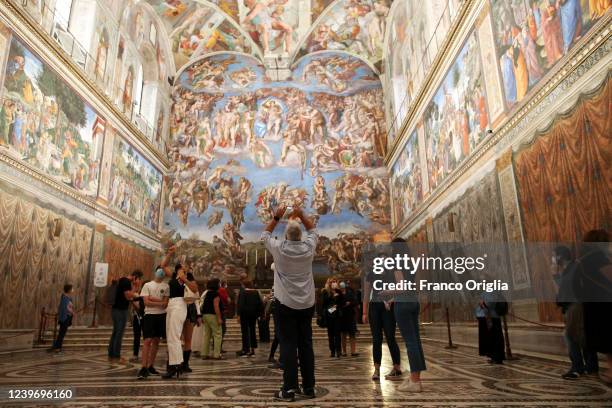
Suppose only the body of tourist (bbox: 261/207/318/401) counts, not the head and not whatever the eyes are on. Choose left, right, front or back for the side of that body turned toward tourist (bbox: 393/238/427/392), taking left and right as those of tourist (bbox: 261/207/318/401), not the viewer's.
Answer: right

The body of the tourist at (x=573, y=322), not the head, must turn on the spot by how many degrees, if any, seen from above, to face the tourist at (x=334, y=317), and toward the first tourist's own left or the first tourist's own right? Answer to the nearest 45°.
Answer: approximately 45° to the first tourist's own right

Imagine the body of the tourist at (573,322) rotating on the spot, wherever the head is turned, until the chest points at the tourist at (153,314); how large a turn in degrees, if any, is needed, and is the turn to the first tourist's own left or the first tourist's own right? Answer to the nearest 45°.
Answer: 0° — they already face them

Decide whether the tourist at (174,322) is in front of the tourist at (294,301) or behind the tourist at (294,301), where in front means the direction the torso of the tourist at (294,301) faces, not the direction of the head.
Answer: in front

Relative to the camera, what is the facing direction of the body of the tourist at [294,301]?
away from the camera

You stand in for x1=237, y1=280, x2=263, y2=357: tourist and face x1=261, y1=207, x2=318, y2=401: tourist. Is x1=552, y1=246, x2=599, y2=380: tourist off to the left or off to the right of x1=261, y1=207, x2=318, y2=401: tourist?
left

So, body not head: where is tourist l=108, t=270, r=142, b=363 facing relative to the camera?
to the viewer's right

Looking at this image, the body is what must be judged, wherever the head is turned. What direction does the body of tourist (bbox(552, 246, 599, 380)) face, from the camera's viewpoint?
to the viewer's left

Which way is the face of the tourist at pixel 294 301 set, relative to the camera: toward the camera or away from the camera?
away from the camera

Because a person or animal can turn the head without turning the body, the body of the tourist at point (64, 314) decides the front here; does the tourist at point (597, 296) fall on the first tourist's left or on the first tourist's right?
on the first tourist's right

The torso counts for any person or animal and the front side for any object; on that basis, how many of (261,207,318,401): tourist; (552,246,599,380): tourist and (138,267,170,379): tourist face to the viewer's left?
1
